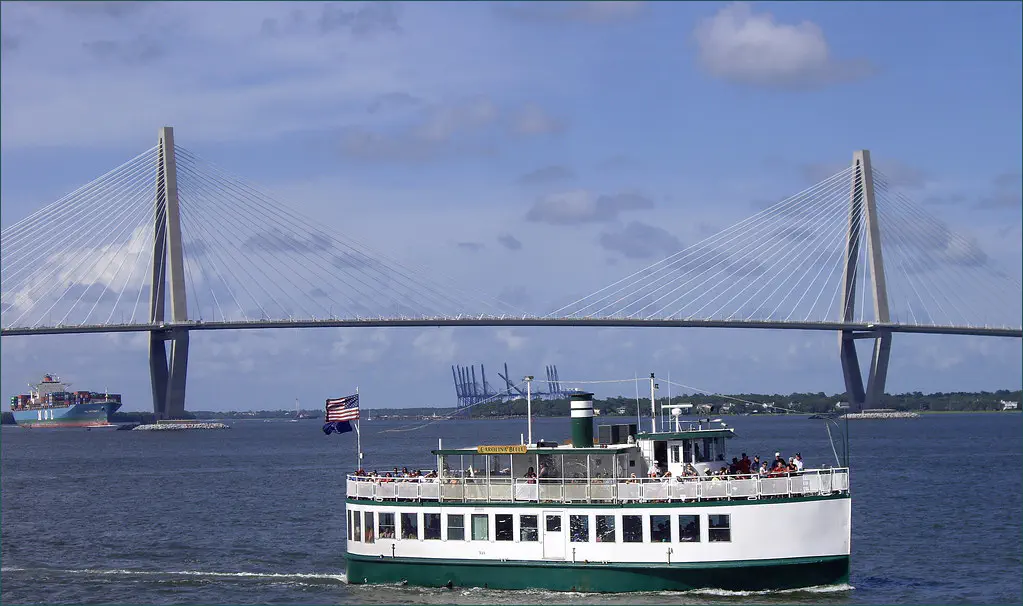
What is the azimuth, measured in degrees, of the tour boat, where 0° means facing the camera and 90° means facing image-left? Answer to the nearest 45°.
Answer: approximately 270°
